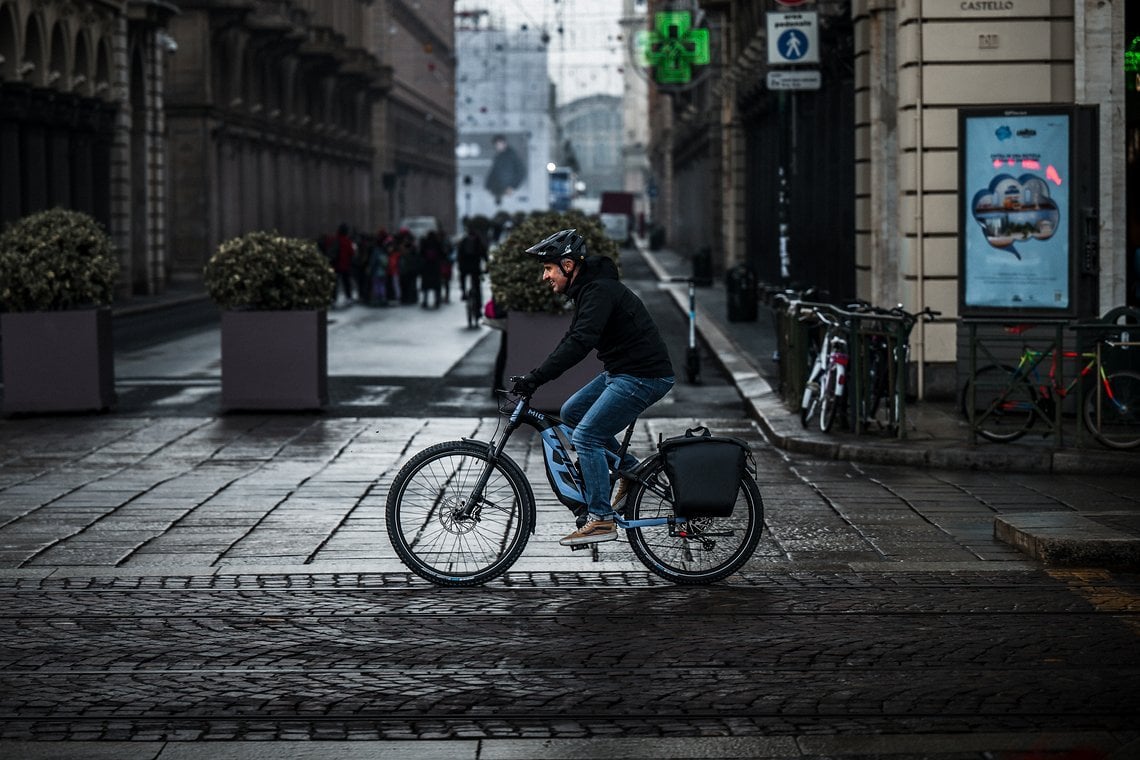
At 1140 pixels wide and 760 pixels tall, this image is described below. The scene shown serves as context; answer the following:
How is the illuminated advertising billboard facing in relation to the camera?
toward the camera

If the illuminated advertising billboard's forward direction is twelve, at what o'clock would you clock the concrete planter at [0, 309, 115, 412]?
The concrete planter is roughly at 3 o'clock from the illuminated advertising billboard.

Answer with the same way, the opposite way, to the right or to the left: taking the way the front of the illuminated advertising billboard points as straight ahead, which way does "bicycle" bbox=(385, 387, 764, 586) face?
to the right

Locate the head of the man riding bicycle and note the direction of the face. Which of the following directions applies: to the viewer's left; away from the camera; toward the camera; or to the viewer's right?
to the viewer's left

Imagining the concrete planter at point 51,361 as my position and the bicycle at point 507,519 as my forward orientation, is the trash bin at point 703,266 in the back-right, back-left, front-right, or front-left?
back-left

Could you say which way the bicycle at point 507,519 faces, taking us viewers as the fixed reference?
facing to the left of the viewer

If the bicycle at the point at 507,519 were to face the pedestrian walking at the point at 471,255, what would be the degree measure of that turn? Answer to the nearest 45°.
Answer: approximately 90° to its right

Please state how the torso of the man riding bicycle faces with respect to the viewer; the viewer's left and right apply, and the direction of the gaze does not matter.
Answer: facing to the left of the viewer

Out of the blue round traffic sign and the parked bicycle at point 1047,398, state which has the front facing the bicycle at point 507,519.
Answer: the blue round traffic sign

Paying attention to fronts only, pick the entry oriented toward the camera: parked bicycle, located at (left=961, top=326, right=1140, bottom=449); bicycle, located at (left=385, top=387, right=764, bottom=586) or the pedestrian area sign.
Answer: the pedestrian area sign

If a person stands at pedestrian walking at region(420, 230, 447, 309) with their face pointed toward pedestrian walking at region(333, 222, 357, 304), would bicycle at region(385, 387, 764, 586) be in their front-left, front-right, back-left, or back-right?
back-left

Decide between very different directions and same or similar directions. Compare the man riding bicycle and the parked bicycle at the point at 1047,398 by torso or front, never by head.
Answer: very different directions

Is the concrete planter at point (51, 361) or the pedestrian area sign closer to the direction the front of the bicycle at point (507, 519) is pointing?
the concrete planter

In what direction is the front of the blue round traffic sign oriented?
toward the camera
